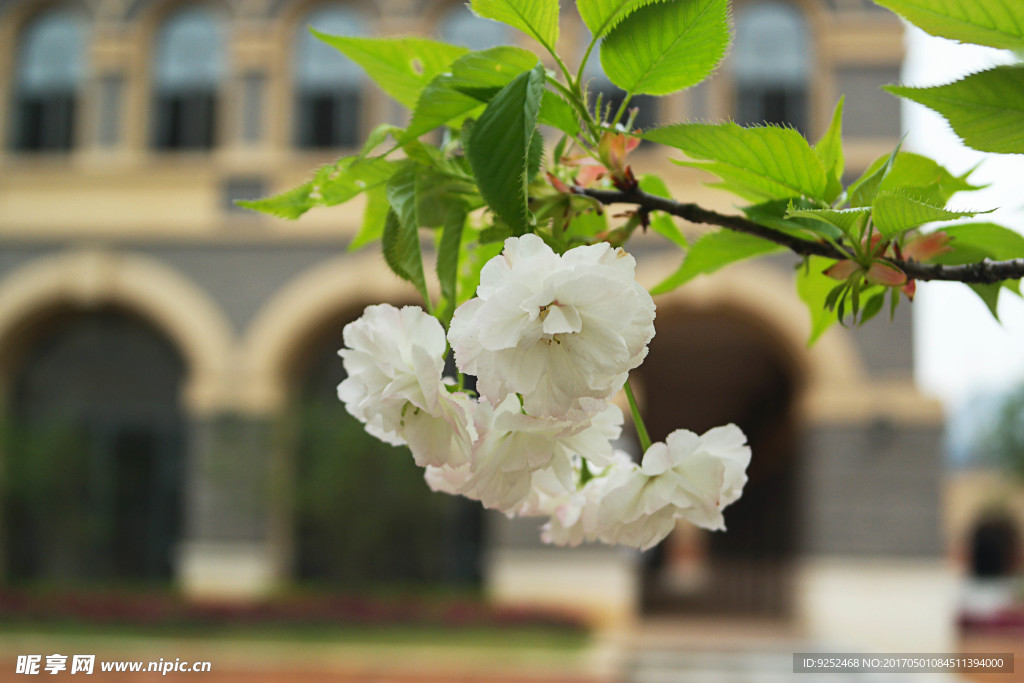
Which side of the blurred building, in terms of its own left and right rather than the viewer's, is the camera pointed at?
front
